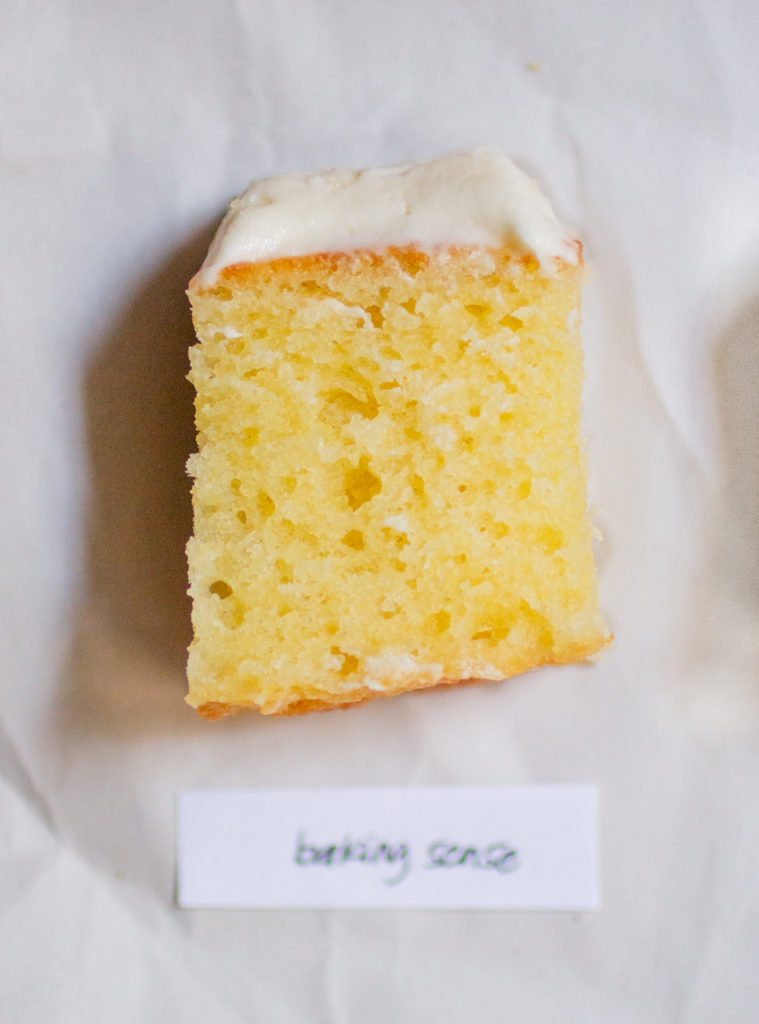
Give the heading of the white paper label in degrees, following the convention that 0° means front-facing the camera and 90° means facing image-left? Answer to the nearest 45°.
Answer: approximately 0°
